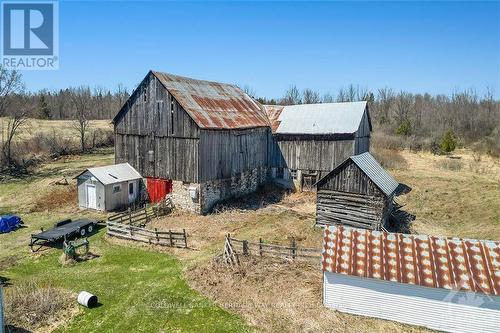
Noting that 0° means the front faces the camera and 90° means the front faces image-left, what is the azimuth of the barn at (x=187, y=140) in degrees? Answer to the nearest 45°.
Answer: approximately 45°

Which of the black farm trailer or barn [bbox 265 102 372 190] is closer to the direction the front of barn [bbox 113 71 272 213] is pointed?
the black farm trailer

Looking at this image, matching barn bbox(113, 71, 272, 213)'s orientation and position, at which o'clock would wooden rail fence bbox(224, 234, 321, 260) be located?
The wooden rail fence is roughly at 10 o'clock from the barn.

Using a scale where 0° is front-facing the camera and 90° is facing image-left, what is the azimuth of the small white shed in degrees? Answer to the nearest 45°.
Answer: approximately 45°

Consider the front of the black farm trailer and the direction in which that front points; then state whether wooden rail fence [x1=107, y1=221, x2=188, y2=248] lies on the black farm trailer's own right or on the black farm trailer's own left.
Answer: on the black farm trailer's own left
